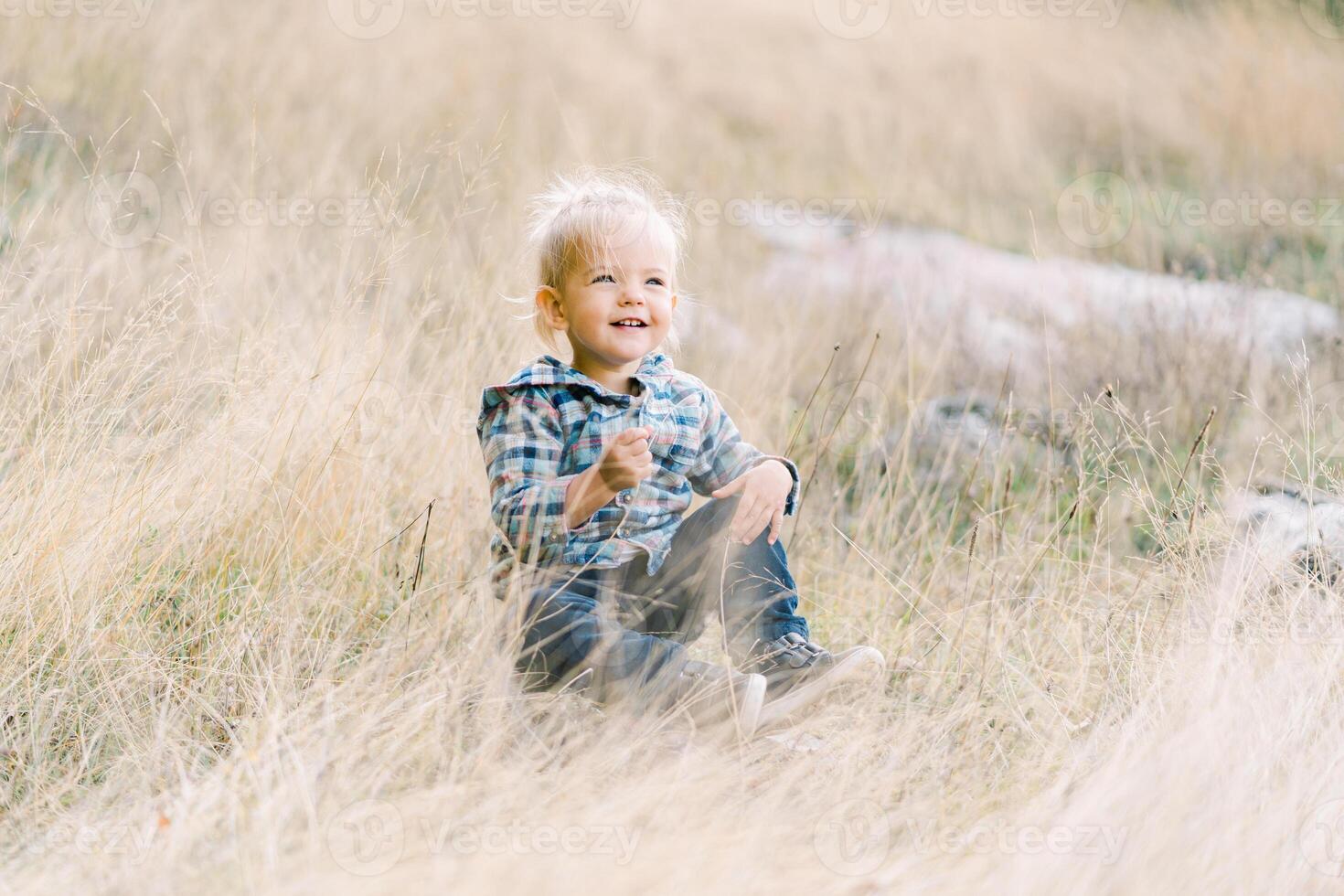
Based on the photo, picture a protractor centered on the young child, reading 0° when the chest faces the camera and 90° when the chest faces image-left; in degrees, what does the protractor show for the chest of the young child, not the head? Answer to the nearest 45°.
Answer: approximately 315°

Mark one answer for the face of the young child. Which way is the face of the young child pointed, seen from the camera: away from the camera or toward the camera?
toward the camera
